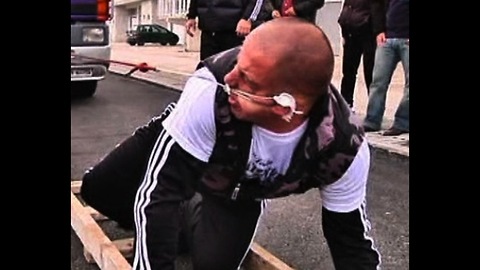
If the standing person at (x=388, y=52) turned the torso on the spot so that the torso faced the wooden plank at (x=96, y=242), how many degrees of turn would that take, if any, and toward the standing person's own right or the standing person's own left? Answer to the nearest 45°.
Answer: approximately 45° to the standing person's own left

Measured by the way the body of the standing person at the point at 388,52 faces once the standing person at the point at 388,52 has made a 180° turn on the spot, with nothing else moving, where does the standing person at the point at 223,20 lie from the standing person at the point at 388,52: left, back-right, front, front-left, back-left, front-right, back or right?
back

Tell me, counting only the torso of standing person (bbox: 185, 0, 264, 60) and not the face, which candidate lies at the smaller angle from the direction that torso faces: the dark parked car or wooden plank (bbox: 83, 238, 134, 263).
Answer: the wooden plank

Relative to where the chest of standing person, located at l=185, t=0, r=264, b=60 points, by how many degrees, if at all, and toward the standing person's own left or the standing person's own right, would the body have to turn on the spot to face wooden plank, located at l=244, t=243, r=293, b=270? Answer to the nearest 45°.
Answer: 0° — they already face it

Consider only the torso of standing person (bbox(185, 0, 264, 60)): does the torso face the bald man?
yes

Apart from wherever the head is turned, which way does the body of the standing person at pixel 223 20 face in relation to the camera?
toward the camera

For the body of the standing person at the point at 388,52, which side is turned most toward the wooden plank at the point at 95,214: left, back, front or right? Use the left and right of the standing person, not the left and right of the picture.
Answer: front

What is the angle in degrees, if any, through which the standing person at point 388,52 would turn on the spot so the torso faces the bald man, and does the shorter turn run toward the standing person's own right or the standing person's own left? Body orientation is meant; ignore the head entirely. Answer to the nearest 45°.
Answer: approximately 45° to the standing person's own left

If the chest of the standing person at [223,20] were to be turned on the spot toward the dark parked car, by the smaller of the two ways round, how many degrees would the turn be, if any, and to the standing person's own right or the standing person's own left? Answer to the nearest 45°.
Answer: approximately 180°

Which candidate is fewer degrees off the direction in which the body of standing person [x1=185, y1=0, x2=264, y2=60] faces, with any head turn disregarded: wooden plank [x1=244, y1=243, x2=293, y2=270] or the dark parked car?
the wooden plank
